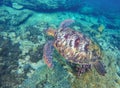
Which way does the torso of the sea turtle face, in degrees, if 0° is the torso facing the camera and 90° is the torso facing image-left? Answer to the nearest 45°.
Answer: approximately 135°

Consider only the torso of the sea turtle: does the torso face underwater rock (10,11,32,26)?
yes

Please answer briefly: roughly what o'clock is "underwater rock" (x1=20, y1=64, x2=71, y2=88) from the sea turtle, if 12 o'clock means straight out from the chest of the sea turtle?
The underwater rock is roughly at 10 o'clock from the sea turtle.

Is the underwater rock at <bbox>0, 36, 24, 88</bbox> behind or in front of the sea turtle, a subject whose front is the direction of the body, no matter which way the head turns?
in front

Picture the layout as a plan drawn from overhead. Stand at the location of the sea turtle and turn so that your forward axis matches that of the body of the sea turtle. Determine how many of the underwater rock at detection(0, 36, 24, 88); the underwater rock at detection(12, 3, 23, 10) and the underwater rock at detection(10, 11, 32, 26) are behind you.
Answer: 0

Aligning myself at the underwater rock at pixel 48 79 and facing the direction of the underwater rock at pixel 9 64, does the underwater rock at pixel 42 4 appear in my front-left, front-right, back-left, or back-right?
front-right

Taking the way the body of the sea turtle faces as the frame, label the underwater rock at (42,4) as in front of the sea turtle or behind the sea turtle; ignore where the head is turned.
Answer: in front

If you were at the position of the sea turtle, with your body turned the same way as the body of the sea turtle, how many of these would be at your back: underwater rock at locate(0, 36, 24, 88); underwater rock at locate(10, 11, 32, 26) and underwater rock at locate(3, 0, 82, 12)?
0

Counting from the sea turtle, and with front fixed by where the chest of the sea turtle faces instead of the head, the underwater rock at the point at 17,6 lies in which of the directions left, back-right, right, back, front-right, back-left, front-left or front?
front
